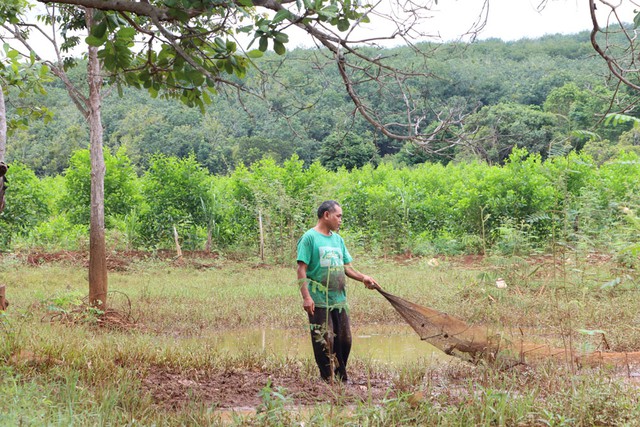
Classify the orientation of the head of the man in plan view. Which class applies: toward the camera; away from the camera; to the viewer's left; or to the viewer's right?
to the viewer's right

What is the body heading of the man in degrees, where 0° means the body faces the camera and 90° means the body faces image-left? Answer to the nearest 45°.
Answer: approximately 315°
